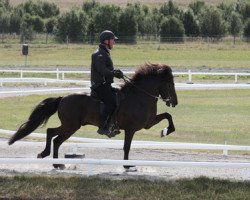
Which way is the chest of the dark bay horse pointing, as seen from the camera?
to the viewer's right

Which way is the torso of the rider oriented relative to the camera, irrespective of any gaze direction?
to the viewer's right
